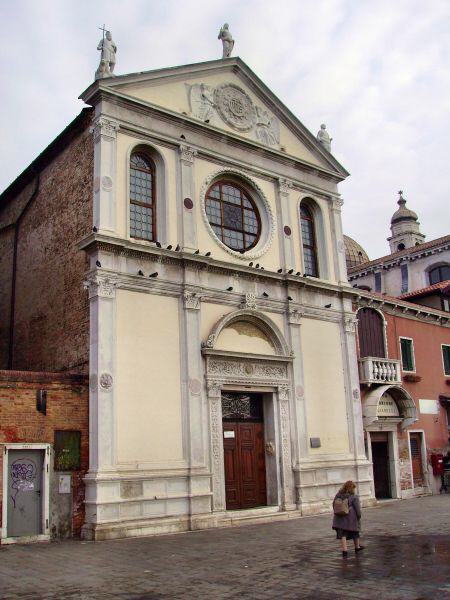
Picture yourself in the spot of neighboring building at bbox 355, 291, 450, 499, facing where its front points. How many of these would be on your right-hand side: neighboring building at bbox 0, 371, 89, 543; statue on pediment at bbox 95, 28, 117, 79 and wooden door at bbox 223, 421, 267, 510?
3

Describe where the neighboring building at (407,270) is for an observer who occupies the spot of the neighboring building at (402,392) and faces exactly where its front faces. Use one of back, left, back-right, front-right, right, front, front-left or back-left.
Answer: back-left

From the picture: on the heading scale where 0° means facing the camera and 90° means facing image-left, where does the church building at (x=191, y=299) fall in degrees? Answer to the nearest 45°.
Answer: approximately 315°

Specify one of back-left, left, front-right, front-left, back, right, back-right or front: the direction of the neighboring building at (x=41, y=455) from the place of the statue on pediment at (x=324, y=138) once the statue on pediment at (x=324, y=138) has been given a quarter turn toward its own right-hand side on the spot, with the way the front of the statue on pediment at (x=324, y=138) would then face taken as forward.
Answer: front

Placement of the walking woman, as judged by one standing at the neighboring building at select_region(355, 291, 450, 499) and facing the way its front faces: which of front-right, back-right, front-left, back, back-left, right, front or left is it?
front-right

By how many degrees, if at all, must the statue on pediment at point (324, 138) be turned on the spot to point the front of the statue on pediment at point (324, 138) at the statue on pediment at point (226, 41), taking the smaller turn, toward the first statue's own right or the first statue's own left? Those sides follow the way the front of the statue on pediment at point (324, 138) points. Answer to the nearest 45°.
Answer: approximately 90° to the first statue's own right

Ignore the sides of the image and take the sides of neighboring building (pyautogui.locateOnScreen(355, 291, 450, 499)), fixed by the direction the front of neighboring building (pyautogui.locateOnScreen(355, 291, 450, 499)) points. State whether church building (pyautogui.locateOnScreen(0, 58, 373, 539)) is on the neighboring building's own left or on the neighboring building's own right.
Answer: on the neighboring building's own right

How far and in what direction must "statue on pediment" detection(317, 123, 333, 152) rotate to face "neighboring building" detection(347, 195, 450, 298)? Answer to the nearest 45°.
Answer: approximately 135° to its left

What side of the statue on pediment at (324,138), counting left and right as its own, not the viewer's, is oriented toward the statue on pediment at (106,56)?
right

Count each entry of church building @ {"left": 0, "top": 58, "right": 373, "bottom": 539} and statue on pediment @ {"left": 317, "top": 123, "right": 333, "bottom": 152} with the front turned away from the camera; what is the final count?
0

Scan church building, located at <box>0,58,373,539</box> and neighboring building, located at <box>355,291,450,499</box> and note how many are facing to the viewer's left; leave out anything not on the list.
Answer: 0

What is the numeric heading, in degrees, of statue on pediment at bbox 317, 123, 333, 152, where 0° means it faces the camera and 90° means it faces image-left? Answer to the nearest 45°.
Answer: approximately 315°
